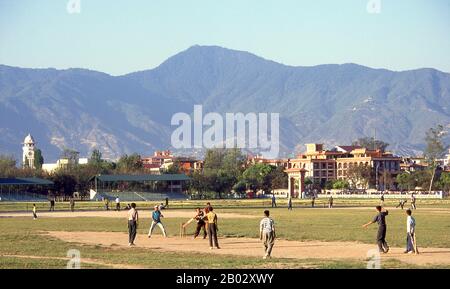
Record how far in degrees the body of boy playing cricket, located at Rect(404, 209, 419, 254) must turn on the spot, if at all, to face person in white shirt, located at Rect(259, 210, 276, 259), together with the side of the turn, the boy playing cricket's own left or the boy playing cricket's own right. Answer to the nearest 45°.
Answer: approximately 45° to the boy playing cricket's own left

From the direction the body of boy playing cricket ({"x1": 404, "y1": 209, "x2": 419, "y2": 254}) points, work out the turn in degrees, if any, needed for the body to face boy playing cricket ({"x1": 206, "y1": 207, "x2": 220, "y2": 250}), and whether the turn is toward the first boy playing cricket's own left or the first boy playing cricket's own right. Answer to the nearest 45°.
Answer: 0° — they already face them

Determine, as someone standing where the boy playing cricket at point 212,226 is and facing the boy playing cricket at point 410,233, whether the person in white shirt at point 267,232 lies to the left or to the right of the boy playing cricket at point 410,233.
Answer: right

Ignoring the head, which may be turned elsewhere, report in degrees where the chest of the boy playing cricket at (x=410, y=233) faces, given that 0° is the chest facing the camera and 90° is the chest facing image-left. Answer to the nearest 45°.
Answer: approximately 90°
